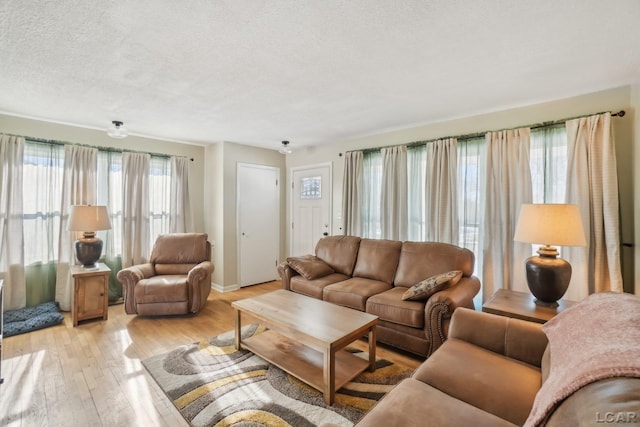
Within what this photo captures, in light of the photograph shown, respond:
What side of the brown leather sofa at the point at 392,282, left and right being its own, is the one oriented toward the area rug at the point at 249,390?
front

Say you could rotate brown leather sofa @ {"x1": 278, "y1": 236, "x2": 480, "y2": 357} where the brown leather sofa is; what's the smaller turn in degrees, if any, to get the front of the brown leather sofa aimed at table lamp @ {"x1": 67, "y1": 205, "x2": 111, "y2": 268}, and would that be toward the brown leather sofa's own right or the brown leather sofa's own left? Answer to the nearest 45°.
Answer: approximately 45° to the brown leather sofa's own right

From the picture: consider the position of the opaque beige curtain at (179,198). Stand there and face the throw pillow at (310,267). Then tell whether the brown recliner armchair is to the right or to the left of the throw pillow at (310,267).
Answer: right

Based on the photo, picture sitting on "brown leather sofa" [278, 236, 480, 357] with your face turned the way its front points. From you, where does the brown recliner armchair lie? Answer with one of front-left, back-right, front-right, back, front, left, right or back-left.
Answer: front-right

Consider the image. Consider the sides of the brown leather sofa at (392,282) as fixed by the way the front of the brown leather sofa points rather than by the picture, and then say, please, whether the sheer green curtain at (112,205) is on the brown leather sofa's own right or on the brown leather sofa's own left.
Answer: on the brown leather sofa's own right

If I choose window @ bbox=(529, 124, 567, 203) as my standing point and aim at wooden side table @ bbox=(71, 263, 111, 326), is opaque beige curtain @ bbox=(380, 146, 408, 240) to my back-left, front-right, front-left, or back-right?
front-right

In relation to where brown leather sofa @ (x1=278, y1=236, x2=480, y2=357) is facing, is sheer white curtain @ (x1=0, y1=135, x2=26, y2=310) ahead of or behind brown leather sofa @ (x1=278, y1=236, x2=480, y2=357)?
ahead

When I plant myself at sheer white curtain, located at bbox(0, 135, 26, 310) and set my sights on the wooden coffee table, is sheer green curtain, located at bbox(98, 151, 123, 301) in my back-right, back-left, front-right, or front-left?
front-left

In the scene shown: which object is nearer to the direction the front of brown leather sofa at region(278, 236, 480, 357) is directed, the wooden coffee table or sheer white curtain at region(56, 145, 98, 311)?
the wooden coffee table

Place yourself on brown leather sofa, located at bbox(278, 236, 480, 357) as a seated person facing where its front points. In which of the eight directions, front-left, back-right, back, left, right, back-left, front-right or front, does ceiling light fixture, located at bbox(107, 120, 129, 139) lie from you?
front-right

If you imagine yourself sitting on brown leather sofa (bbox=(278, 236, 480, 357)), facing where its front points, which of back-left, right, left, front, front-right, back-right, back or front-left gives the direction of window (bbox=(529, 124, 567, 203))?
back-left

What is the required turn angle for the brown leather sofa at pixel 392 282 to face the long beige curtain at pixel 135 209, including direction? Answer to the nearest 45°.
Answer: approximately 45° to its right

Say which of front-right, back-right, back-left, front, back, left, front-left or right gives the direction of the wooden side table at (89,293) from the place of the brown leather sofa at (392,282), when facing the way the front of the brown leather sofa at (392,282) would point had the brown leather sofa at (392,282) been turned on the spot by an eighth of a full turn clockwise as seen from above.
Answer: front

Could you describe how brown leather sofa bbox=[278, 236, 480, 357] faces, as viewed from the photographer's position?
facing the viewer and to the left of the viewer

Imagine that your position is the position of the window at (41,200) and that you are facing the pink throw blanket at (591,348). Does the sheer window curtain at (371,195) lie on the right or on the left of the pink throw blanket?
left

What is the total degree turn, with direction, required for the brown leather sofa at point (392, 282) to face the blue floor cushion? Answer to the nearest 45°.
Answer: approximately 45° to its right

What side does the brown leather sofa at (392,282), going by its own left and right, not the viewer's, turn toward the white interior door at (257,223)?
right
